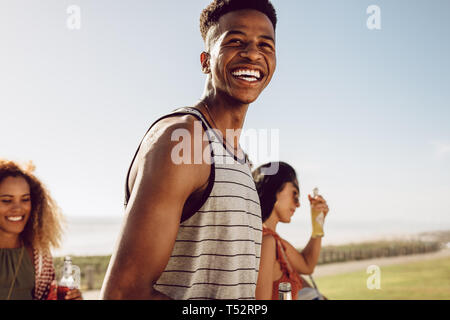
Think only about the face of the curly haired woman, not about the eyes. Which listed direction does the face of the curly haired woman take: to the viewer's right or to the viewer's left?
to the viewer's right

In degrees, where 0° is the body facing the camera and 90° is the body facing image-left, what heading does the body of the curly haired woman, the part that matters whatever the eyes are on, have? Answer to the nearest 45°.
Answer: approximately 0°
